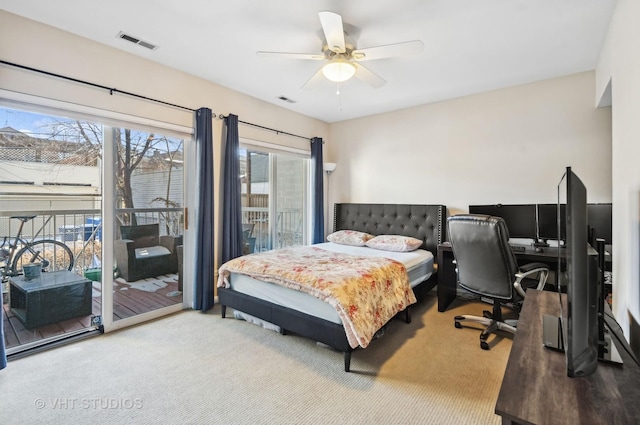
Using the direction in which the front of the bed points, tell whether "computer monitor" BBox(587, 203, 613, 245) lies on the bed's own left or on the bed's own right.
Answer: on the bed's own left

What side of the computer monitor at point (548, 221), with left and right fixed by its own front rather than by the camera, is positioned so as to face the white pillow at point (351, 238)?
right

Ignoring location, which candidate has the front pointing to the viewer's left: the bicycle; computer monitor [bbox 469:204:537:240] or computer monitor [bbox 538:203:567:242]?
the bicycle

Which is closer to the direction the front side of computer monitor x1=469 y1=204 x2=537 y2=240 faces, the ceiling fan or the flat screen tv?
the flat screen tv

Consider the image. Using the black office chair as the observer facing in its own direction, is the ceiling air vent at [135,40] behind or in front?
behind

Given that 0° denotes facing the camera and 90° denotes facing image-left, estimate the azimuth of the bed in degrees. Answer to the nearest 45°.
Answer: approximately 45°

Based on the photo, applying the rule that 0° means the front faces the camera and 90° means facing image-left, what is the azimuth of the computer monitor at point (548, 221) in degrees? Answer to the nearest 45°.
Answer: approximately 0°

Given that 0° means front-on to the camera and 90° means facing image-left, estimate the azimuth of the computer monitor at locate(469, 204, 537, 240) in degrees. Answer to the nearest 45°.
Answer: approximately 0°

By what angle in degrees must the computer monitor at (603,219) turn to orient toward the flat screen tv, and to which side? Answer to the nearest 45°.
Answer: approximately 45° to its left

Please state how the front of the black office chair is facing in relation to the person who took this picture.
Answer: facing away from the viewer and to the right of the viewer

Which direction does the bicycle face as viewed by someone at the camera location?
facing to the left of the viewer

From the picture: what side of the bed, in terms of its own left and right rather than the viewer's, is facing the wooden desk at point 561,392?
left

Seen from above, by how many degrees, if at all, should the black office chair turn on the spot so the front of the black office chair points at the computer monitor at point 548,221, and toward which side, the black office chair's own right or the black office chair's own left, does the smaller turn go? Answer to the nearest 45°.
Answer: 0° — it already faces it

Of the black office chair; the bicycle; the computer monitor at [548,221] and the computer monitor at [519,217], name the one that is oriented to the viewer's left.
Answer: the bicycle

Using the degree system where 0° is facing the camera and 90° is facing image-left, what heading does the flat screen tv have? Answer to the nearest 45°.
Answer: approximately 90°
